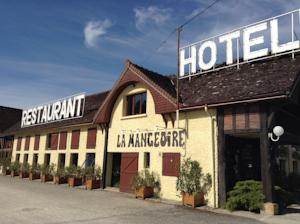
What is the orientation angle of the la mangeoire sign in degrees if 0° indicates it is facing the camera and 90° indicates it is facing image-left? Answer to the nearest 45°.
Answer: approximately 45°

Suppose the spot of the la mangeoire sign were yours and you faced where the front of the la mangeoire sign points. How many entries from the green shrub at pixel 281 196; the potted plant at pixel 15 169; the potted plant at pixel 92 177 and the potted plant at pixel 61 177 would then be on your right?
3

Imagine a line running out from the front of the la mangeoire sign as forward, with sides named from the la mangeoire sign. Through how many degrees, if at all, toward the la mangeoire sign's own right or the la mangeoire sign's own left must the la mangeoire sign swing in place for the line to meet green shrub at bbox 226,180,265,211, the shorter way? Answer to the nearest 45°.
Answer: approximately 90° to the la mangeoire sign's own left

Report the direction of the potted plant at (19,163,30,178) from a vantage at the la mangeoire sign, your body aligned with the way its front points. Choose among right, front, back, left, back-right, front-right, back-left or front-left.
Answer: right

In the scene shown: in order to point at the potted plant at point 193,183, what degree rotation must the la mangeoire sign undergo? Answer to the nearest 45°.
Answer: approximately 90° to its left

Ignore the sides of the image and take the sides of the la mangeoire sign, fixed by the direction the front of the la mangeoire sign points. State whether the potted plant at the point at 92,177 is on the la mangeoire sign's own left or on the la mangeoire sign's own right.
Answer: on the la mangeoire sign's own right

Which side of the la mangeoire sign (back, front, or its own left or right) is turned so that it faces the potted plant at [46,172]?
right

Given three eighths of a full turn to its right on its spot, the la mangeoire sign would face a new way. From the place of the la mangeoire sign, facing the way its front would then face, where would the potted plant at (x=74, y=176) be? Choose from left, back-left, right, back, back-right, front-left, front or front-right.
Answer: front-left

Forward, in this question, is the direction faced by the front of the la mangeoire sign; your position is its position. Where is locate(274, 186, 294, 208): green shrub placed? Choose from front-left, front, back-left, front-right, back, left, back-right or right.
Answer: left

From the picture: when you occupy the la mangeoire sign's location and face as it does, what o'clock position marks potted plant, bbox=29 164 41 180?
The potted plant is roughly at 3 o'clock from the la mangeoire sign.

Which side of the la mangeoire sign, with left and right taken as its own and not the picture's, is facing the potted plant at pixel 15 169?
right

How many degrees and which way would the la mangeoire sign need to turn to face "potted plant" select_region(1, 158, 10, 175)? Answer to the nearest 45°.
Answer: approximately 90° to its right
